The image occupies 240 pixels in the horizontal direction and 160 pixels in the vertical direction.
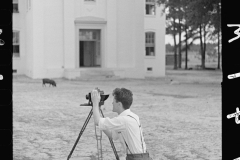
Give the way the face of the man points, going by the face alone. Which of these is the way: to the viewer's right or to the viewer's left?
to the viewer's left

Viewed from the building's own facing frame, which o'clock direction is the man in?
The man is roughly at 12 o'clock from the building.

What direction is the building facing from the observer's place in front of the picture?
facing the viewer
